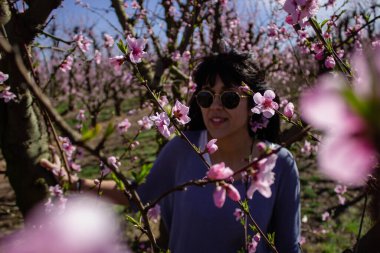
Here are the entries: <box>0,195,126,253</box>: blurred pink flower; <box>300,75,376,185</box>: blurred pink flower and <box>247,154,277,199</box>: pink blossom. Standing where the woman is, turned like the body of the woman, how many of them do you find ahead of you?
3

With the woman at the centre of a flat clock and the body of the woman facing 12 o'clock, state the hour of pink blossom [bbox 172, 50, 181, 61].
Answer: The pink blossom is roughly at 6 o'clock from the woman.

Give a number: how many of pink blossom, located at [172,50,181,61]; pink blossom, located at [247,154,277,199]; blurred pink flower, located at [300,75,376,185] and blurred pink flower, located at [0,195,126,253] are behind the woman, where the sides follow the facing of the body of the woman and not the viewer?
1

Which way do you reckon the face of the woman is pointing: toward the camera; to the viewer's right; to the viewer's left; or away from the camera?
toward the camera

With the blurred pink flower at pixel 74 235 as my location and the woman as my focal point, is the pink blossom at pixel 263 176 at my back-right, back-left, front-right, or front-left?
front-right

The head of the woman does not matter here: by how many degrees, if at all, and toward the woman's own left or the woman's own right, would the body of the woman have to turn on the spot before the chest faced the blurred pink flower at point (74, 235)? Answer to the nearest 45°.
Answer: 0° — they already face it

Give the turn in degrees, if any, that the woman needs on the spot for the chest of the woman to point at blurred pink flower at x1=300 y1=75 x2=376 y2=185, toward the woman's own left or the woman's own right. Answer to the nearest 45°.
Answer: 0° — they already face it

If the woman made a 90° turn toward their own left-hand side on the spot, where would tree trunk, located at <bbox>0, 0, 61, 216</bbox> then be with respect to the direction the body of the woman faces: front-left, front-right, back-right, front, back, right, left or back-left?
back

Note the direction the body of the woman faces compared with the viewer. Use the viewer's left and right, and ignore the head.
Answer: facing the viewer

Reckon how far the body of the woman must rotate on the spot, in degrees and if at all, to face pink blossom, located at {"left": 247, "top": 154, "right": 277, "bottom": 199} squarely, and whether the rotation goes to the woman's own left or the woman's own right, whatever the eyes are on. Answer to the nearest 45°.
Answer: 0° — they already face it
